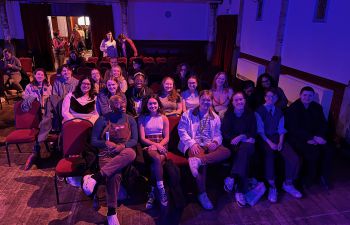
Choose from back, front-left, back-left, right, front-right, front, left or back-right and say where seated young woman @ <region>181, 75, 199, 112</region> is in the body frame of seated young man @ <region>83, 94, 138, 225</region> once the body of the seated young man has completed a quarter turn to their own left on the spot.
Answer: front-left

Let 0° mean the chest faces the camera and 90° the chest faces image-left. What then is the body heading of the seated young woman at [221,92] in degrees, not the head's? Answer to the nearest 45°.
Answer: approximately 0°

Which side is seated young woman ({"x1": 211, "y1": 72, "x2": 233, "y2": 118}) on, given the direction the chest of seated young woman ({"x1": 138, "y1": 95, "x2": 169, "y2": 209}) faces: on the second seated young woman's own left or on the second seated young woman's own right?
on the second seated young woman's own left

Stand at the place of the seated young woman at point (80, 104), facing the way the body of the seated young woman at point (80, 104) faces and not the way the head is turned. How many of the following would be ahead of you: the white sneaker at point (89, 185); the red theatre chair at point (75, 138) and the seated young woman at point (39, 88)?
2

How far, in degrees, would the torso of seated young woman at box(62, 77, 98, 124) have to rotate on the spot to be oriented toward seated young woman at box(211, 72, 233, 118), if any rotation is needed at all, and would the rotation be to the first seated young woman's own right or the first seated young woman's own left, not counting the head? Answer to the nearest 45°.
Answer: approximately 90° to the first seated young woman's own left

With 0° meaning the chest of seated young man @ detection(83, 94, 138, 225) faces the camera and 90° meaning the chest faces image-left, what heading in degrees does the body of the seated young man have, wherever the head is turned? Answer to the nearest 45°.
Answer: approximately 0°

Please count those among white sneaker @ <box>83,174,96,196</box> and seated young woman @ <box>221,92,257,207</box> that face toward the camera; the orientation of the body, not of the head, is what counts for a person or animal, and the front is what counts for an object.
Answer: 2
